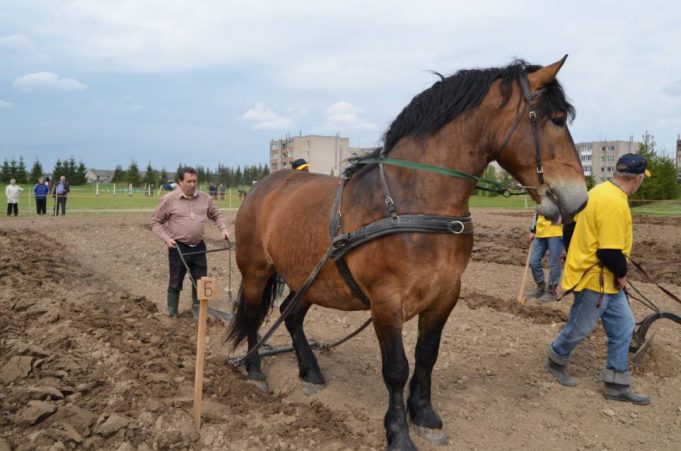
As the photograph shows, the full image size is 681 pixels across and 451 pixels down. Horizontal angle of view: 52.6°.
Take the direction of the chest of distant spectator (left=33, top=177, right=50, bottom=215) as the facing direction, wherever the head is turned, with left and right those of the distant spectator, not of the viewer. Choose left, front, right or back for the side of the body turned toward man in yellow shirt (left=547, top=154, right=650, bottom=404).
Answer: front

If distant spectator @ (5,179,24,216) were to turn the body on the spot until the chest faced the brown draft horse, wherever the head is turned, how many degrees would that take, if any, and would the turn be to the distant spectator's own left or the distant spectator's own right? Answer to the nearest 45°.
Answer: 0° — they already face it

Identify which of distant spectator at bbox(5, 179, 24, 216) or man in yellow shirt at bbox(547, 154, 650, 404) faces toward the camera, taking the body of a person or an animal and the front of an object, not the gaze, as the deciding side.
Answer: the distant spectator

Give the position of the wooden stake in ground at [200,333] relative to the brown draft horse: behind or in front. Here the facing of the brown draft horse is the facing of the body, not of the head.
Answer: behind

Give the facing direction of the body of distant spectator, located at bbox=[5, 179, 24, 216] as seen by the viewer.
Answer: toward the camera

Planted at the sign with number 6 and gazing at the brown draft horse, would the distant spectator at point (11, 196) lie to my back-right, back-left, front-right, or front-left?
back-left

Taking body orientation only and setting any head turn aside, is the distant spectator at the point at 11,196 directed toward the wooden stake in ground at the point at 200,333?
yes

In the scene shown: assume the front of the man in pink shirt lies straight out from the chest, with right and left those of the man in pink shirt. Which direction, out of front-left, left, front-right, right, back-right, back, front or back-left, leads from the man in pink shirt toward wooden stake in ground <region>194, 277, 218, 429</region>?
front-right

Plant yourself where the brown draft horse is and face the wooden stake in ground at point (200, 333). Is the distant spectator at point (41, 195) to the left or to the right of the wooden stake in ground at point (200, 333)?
right

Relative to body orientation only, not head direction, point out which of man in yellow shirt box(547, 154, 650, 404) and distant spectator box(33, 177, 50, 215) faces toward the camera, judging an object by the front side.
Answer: the distant spectator

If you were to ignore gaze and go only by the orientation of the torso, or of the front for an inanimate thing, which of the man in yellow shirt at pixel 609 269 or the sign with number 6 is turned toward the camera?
the sign with number 6

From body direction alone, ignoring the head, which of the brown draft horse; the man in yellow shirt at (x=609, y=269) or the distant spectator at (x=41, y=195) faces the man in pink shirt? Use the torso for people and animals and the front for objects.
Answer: the distant spectator

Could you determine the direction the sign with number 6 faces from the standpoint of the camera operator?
facing the viewer

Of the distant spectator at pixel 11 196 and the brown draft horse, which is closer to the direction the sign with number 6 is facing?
the brown draft horse

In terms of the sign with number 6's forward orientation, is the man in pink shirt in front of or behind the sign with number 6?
behind

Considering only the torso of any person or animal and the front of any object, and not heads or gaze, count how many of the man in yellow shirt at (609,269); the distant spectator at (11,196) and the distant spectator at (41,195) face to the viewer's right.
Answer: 1
